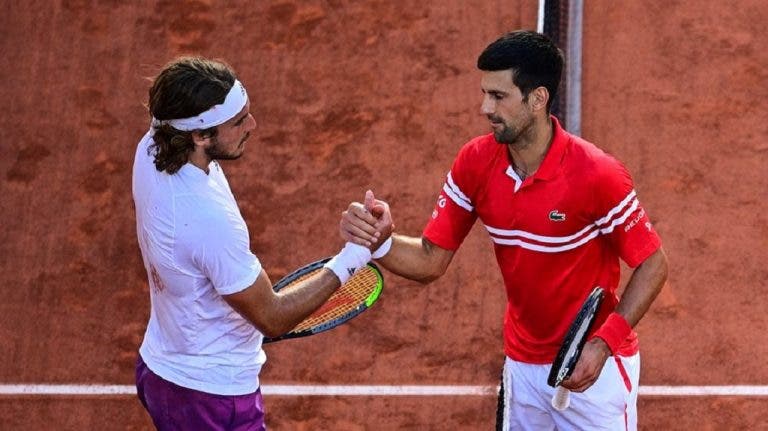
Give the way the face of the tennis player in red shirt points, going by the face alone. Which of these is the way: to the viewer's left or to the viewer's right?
to the viewer's left

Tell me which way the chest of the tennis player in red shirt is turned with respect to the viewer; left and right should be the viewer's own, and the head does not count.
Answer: facing the viewer and to the left of the viewer
